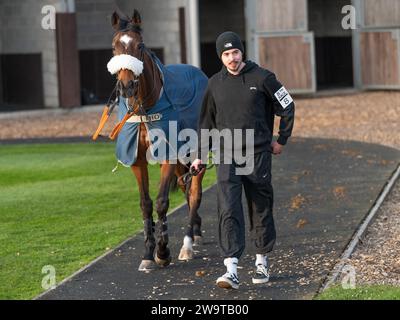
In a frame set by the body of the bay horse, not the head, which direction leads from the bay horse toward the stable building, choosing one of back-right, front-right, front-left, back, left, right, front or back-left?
back-right

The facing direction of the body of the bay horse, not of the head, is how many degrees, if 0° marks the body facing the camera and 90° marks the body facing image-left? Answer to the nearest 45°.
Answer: approximately 45°
